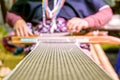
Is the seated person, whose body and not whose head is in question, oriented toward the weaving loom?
yes

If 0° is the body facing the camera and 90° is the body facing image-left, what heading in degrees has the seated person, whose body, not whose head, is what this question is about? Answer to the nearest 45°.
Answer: approximately 0°
